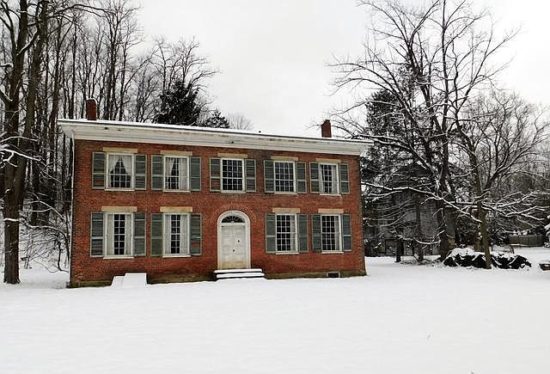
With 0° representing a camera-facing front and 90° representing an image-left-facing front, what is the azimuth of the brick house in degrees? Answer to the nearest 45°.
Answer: approximately 0°

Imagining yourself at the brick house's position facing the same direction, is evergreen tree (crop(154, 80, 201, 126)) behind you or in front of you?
behind

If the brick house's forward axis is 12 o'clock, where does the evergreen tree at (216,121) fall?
The evergreen tree is roughly at 6 o'clock from the brick house.
